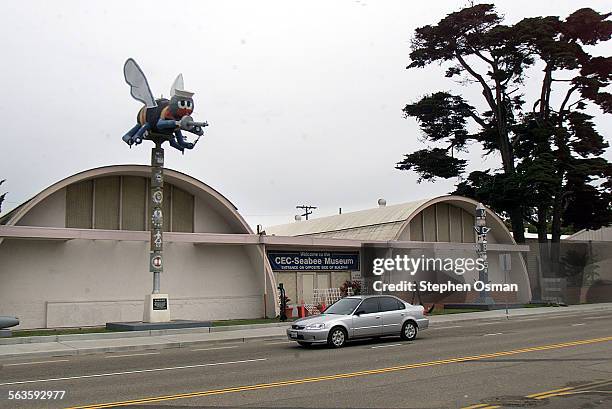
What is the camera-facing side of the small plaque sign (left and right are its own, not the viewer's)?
front

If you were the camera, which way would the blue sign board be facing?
facing the viewer

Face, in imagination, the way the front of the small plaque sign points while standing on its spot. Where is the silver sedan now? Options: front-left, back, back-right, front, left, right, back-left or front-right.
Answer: front-left

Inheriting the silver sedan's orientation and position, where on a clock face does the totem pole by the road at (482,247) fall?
The totem pole by the road is roughly at 5 o'clock from the silver sedan.

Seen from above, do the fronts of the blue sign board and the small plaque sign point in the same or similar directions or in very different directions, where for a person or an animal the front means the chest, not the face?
same or similar directions

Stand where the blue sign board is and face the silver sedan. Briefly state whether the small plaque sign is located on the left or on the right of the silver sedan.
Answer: right

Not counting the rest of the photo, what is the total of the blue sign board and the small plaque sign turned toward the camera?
2

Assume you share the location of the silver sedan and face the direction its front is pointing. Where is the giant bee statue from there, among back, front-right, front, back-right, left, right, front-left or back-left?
right

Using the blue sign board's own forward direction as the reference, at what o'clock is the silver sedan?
The silver sedan is roughly at 12 o'clock from the blue sign board.

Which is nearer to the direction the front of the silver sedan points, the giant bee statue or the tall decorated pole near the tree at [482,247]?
the giant bee statue
